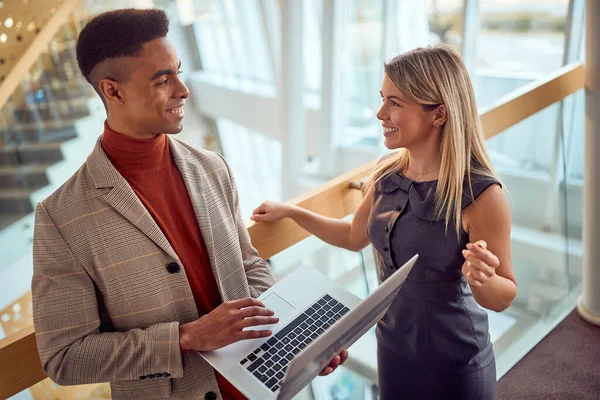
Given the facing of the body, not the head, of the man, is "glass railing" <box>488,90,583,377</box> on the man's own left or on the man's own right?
on the man's own left

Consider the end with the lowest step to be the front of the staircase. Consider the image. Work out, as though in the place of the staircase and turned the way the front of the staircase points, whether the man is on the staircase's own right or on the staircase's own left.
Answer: on the staircase's own left

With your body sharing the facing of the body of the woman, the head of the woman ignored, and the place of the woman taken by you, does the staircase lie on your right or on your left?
on your right

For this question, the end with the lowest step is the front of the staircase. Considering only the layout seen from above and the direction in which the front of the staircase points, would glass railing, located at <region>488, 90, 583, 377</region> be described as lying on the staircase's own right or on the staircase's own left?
on the staircase's own left

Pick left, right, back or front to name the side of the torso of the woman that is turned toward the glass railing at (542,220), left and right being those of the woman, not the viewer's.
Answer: back

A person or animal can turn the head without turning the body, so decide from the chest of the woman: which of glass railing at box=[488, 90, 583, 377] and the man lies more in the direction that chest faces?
the man

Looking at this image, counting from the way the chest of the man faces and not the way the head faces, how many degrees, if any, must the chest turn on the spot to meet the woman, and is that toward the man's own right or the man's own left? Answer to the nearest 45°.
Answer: approximately 45° to the man's own left

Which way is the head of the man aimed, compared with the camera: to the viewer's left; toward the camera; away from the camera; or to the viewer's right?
to the viewer's right
